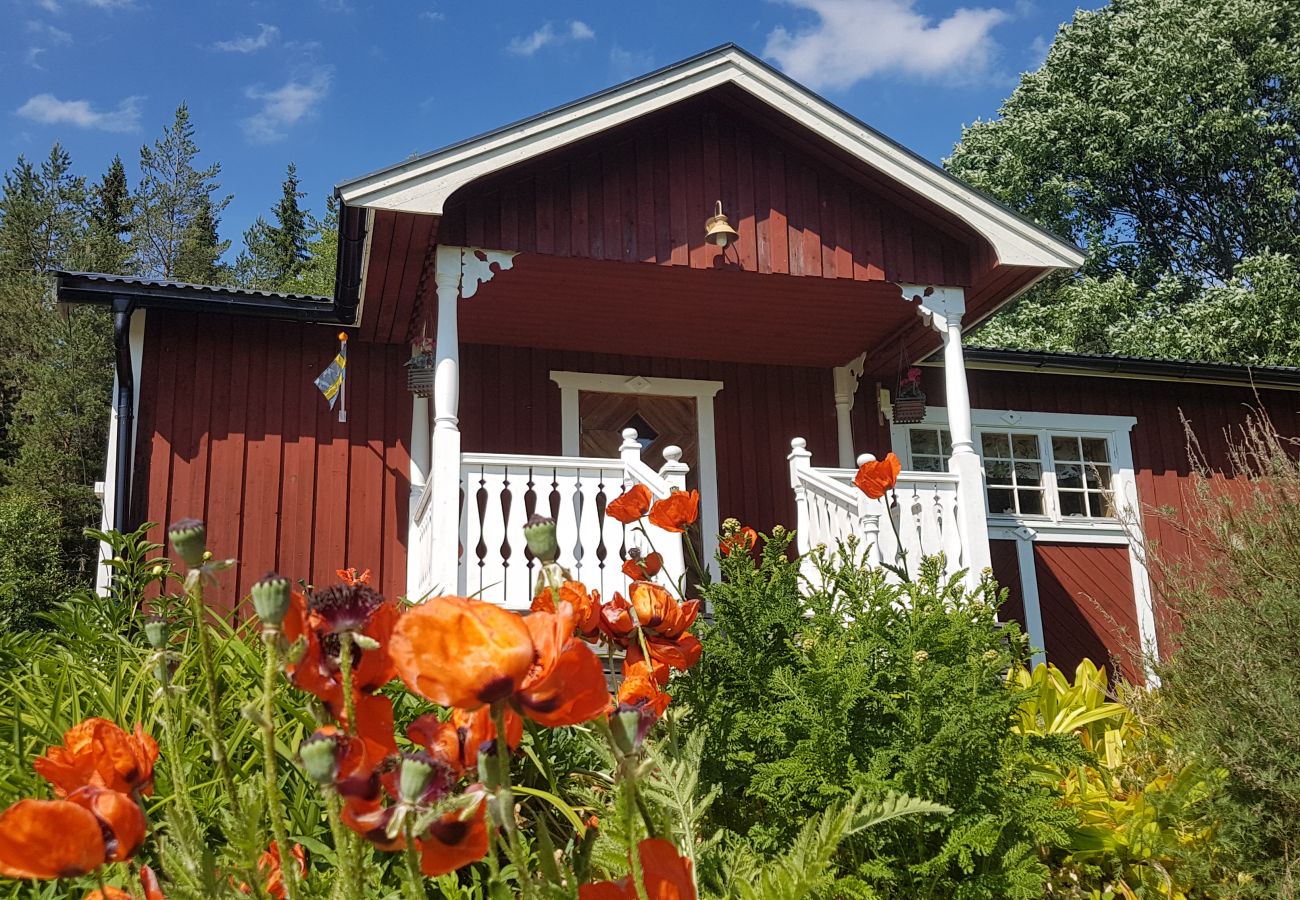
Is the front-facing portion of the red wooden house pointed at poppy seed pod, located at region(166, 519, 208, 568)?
yes

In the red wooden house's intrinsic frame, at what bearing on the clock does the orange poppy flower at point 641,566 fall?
The orange poppy flower is roughly at 12 o'clock from the red wooden house.

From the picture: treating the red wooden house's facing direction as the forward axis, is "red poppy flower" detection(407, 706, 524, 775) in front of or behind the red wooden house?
in front

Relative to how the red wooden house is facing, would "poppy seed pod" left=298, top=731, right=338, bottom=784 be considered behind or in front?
in front

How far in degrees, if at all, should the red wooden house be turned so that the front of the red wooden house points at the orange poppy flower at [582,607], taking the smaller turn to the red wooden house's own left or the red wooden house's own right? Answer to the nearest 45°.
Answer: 0° — it already faces it

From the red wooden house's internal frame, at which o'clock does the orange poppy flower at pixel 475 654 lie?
The orange poppy flower is roughly at 12 o'clock from the red wooden house.

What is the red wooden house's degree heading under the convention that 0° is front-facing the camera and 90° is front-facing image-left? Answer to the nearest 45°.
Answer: approximately 0°

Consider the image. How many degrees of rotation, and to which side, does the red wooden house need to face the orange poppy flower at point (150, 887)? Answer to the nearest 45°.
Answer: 0° — it already faces it

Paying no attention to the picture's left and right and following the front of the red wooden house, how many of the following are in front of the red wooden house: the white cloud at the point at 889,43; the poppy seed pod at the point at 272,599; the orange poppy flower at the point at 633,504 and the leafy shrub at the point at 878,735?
3

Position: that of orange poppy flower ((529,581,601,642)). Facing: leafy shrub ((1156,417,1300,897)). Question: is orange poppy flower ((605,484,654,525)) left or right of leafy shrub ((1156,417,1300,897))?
left

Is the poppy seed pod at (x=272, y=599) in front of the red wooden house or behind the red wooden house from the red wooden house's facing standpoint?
in front

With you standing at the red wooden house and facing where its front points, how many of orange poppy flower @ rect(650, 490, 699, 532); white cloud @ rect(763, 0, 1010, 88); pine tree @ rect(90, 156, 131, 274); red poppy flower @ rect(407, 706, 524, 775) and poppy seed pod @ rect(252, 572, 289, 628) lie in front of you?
3

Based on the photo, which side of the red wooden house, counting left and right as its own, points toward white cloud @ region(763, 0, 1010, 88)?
back
